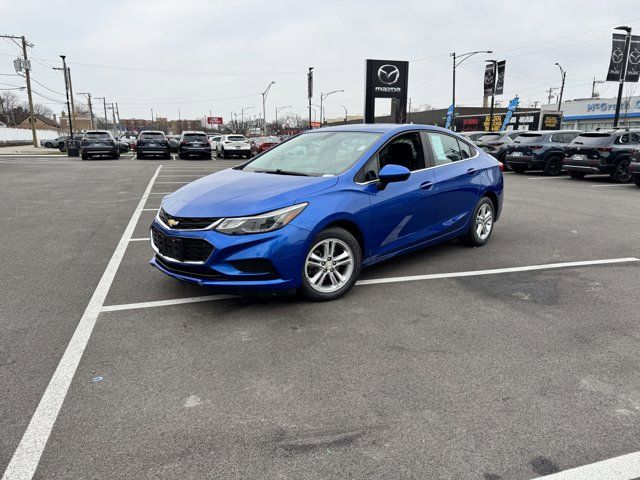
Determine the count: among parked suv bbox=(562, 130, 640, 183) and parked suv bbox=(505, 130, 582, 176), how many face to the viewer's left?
0

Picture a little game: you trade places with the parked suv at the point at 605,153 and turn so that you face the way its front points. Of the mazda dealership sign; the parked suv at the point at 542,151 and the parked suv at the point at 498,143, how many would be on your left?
3

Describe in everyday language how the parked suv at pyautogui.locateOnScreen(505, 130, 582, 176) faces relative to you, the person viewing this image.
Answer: facing away from the viewer and to the right of the viewer

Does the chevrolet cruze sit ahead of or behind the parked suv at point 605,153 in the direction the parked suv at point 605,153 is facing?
behind

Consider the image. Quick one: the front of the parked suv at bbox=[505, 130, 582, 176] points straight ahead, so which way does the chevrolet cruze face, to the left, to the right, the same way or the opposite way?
the opposite way

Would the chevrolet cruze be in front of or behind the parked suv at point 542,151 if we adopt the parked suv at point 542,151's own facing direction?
behind

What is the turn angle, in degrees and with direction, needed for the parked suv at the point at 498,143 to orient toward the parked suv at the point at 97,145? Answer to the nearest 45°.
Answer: approximately 135° to its left

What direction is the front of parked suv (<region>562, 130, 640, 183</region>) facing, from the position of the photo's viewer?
facing away from the viewer and to the right of the viewer

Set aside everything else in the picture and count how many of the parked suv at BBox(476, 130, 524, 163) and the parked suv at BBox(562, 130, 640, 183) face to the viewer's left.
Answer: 0

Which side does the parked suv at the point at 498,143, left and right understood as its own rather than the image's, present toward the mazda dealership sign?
left

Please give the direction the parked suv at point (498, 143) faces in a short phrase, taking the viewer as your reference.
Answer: facing away from the viewer and to the right of the viewer

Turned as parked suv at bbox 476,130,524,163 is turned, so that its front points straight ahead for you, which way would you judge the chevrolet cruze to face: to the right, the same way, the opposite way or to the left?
the opposite way

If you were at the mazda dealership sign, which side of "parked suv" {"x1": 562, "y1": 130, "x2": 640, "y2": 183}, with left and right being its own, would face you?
left
